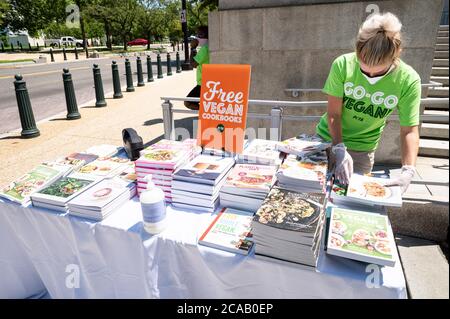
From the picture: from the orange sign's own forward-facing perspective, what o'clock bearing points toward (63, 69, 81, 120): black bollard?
The black bollard is roughly at 5 o'clock from the orange sign.

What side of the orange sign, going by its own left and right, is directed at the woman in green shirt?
left

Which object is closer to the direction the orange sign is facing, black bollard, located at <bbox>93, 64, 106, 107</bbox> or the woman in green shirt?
the woman in green shirt

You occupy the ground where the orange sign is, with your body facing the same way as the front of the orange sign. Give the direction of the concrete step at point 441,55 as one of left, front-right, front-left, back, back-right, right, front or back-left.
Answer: back-left

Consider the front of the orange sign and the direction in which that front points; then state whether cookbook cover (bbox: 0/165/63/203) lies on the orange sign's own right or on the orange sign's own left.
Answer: on the orange sign's own right

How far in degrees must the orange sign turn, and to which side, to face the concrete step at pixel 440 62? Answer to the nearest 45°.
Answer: approximately 135° to its left

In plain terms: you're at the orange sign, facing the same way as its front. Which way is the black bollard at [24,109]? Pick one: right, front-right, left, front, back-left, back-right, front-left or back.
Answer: back-right

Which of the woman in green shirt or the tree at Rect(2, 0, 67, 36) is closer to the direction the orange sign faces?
the woman in green shirt

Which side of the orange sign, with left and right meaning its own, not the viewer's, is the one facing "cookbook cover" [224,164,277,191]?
front

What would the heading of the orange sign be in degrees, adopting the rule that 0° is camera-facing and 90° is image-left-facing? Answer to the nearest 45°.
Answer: approximately 0°

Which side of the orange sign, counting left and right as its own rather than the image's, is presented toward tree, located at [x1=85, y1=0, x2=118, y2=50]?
back

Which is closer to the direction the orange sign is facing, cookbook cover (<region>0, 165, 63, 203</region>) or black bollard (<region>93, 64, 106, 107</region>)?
the cookbook cover

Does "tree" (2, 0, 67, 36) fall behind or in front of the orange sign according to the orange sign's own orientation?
behind
